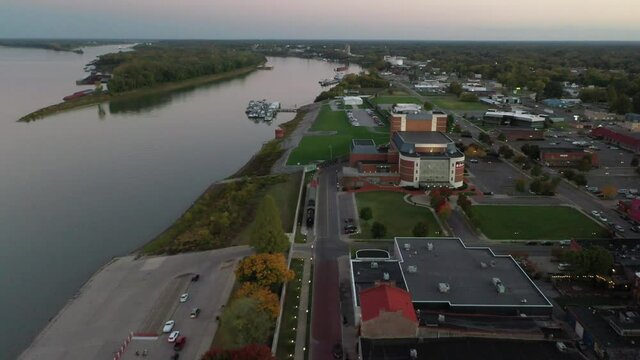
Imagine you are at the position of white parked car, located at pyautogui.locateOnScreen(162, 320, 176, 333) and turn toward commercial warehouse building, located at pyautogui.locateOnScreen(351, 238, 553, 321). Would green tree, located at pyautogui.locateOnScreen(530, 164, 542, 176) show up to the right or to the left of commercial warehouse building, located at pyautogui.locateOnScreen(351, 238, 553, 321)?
left

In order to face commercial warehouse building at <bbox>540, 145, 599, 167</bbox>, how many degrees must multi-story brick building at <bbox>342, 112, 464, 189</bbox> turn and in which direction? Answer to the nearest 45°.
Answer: approximately 135° to its left

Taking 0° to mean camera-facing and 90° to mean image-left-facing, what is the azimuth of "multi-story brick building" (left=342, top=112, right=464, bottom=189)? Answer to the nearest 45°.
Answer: approximately 0°

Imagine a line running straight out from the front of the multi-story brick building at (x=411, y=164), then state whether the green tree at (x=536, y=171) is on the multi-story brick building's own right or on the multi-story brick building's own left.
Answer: on the multi-story brick building's own left

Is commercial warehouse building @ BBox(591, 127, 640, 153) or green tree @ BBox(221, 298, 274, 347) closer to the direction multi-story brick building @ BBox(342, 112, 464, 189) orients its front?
the green tree

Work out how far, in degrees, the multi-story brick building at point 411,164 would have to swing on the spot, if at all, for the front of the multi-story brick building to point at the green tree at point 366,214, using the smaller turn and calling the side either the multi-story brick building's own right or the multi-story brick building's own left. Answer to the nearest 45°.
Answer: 0° — it already faces it

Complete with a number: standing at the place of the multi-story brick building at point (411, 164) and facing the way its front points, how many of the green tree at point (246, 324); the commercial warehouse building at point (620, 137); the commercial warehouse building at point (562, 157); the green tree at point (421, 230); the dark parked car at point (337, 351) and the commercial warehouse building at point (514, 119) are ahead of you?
3

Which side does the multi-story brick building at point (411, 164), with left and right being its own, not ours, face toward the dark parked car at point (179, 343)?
front

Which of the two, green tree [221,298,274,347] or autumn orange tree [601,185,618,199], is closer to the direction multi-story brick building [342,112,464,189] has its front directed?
the green tree

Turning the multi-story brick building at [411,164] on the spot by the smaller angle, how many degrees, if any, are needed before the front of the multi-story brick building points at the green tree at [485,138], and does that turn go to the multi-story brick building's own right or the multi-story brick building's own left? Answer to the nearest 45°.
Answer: approximately 135° to the multi-story brick building's own left

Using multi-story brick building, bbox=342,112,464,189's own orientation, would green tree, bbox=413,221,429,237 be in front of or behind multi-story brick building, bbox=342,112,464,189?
in front

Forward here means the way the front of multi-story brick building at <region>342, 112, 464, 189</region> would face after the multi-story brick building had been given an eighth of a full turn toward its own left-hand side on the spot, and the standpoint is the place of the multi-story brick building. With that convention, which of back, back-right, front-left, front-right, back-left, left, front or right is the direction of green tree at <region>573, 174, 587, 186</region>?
front-left

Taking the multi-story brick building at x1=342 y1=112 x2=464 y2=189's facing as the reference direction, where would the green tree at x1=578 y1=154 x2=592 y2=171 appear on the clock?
The green tree is roughly at 8 o'clock from the multi-story brick building.

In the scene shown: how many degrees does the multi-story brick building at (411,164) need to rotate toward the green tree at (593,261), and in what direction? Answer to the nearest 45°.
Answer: approximately 45° to its left

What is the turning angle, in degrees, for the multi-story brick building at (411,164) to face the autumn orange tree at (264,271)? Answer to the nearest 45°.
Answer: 0° — it already faces it

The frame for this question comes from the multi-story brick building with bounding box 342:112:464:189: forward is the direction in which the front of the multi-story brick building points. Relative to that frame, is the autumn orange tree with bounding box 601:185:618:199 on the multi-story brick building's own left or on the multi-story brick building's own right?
on the multi-story brick building's own left
